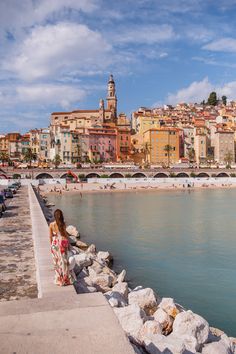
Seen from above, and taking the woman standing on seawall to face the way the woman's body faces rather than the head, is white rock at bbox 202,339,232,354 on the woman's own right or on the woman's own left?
on the woman's own right

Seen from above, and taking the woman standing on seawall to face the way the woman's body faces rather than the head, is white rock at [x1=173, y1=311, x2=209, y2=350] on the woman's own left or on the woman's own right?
on the woman's own right

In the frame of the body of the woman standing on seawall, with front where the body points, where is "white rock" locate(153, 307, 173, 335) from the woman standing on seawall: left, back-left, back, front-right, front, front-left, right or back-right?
right

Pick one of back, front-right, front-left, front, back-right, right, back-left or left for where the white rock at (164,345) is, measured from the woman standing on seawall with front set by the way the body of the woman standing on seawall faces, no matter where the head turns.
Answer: back-right

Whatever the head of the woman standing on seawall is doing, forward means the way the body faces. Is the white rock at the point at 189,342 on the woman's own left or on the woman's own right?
on the woman's own right

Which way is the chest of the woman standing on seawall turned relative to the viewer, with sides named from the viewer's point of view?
facing away from the viewer

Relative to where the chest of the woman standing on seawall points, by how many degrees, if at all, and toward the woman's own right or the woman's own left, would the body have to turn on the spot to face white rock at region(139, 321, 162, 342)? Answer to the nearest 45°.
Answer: approximately 135° to the woman's own right
